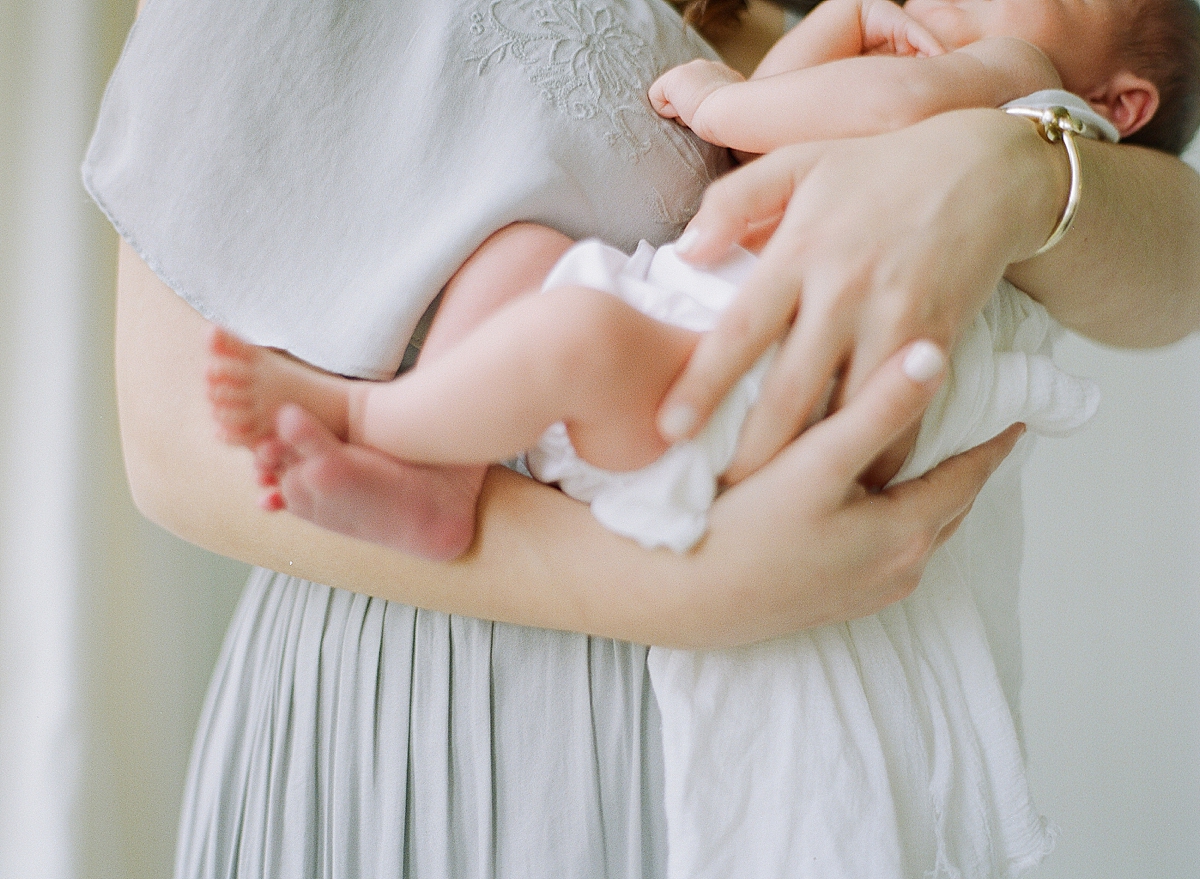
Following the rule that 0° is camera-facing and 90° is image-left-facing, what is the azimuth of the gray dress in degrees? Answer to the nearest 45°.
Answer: approximately 315°
